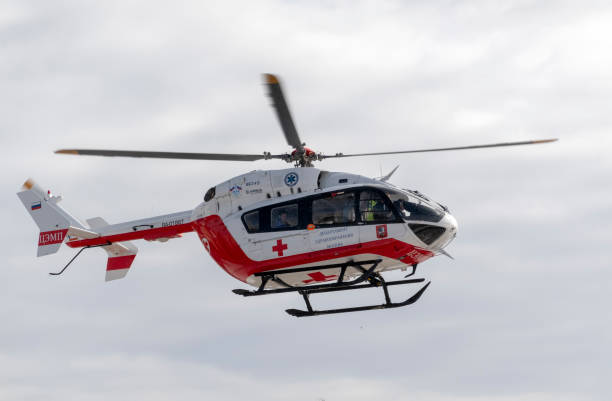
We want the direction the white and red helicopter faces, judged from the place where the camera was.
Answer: facing to the right of the viewer
